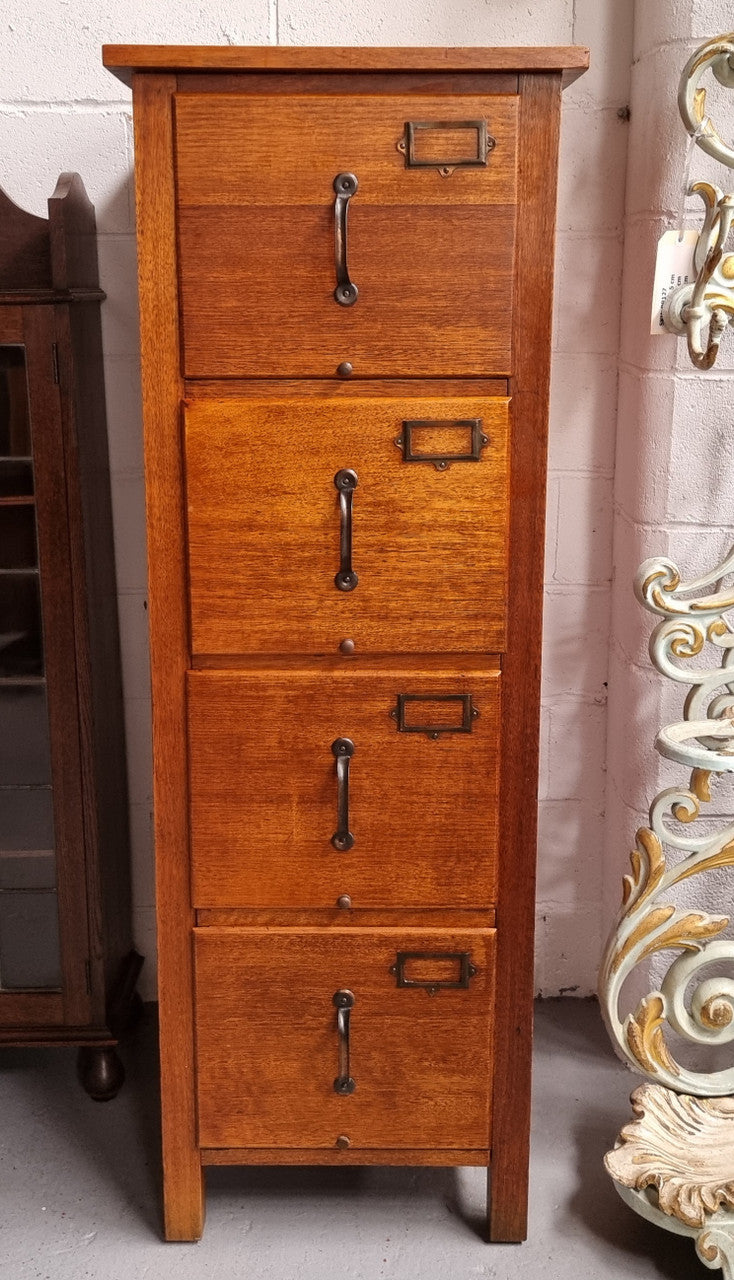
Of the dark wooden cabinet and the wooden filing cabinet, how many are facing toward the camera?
2

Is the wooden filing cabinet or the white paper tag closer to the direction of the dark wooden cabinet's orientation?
the wooden filing cabinet

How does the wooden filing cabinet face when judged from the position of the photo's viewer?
facing the viewer

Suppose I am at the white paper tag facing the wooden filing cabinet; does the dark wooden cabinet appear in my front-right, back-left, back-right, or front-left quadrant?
front-right

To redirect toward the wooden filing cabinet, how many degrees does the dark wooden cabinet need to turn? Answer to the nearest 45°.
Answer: approximately 45° to its left

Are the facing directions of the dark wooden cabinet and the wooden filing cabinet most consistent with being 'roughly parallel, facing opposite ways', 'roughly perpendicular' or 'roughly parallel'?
roughly parallel

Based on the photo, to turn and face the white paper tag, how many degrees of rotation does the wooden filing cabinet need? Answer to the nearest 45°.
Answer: approximately 135° to its left

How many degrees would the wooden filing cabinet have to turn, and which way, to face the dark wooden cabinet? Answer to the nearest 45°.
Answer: approximately 135° to its right

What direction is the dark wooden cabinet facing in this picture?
toward the camera
